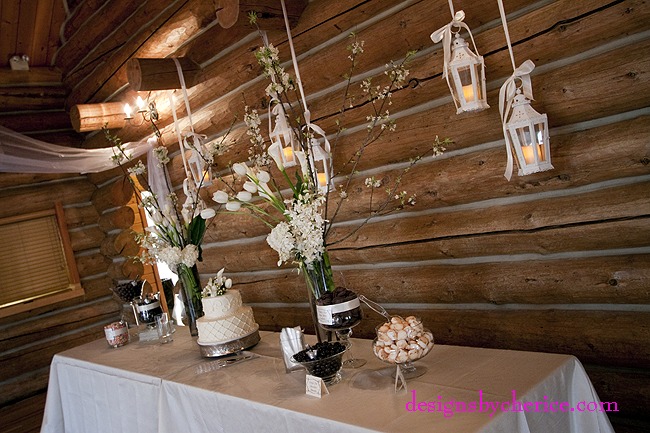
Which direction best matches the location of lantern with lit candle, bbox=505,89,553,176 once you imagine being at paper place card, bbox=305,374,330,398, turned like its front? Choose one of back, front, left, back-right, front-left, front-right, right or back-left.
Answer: back-left

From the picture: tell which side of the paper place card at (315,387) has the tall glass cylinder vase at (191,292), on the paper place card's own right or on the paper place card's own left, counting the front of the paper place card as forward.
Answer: on the paper place card's own right

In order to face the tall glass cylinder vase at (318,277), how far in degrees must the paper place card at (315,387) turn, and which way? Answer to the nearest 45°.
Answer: approximately 135° to its right

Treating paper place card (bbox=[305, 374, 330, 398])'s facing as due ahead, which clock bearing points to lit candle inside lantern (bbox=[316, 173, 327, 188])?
The lit candle inside lantern is roughly at 5 o'clock from the paper place card.

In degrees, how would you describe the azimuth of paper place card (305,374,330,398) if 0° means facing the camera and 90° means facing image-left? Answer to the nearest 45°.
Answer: approximately 45°
